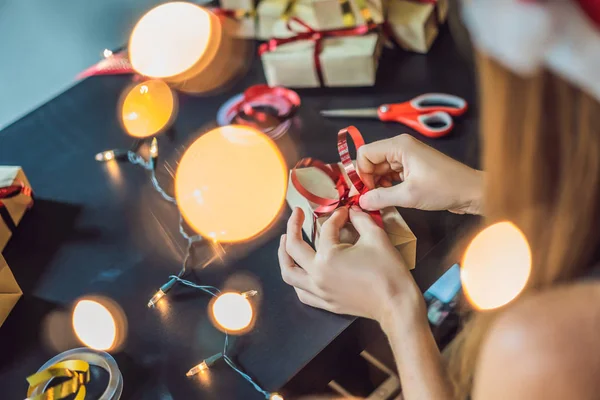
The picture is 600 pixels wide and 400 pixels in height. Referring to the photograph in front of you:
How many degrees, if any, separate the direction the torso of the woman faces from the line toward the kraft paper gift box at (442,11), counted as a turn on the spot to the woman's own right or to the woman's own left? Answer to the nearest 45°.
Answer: approximately 45° to the woman's own right

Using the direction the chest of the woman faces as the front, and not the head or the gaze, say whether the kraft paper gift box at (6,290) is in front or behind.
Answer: in front

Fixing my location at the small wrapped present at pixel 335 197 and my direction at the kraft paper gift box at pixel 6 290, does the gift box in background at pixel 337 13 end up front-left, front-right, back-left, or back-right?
back-right

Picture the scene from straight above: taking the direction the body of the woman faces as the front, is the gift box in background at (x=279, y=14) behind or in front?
in front

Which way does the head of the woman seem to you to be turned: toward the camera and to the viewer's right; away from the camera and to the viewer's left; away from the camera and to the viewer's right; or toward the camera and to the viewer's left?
away from the camera and to the viewer's left

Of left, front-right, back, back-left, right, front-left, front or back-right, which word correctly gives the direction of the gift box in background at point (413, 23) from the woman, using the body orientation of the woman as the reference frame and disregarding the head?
front-right

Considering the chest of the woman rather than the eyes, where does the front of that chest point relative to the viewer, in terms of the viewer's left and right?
facing away from the viewer and to the left of the viewer

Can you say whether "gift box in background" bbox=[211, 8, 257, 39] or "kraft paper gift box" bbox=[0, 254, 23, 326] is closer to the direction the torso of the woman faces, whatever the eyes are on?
the gift box in background
